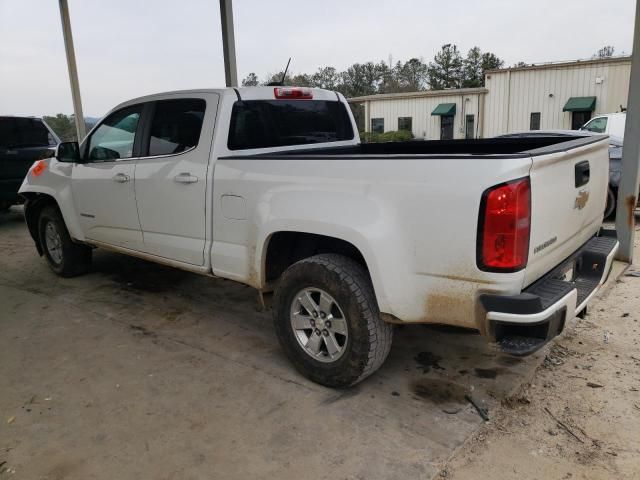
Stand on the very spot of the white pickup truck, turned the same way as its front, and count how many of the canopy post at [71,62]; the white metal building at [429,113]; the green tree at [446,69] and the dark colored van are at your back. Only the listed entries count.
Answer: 0

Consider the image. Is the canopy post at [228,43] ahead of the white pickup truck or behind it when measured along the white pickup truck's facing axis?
ahead

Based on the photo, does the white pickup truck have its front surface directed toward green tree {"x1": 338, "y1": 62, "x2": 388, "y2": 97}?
no

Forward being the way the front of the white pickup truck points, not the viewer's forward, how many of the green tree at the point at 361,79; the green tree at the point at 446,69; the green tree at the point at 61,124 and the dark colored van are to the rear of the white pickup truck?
0

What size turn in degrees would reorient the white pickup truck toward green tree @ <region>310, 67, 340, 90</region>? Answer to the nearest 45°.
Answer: approximately 45° to its right

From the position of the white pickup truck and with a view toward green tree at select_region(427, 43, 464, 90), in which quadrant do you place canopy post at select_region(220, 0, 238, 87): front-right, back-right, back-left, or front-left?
front-left

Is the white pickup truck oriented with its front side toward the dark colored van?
yes

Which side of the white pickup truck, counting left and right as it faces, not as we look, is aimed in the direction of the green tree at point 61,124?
front

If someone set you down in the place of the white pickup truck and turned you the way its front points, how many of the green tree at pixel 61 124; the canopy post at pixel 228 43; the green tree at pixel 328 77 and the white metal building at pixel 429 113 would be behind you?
0

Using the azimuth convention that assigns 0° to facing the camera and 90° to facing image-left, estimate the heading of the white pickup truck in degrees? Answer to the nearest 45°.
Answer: approximately 135°

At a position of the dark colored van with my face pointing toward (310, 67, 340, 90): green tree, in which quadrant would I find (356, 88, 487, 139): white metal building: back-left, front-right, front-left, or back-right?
front-right

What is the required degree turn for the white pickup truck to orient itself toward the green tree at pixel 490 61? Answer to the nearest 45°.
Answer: approximately 45° to its right

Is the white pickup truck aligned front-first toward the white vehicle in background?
no

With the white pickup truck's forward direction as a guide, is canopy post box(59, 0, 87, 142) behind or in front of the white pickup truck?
in front

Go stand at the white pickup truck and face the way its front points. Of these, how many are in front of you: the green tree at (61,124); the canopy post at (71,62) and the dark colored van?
3

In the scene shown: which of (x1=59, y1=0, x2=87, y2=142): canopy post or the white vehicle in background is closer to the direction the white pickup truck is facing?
the canopy post

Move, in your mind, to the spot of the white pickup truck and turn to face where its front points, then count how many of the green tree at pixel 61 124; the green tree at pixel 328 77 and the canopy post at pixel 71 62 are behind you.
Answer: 0

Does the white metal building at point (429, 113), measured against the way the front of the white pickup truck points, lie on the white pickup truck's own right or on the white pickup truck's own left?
on the white pickup truck's own right
